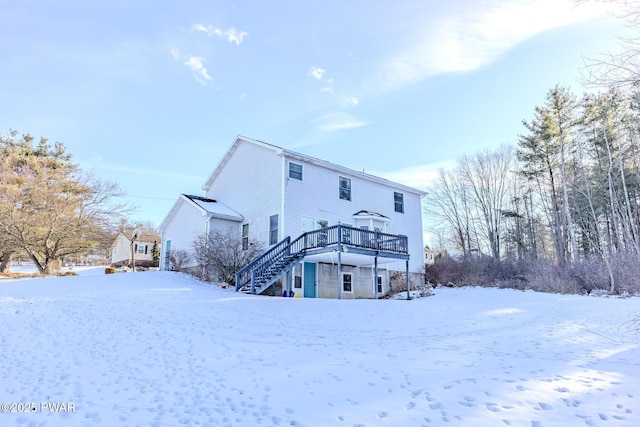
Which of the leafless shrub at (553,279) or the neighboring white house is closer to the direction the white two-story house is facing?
the neighboring white house

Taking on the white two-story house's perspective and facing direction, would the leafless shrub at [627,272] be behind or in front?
behind

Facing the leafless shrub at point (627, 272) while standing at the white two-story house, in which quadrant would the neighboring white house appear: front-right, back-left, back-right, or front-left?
back-left

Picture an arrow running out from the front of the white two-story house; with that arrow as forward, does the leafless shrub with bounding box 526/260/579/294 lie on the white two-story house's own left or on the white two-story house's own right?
on the white two-story house's own right

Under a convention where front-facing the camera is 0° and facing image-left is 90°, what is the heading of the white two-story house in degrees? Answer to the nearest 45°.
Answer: approximately 135°

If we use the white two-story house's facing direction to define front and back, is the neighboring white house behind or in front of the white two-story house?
in front

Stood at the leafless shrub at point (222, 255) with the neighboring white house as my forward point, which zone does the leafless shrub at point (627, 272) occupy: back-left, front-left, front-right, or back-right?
back-right
